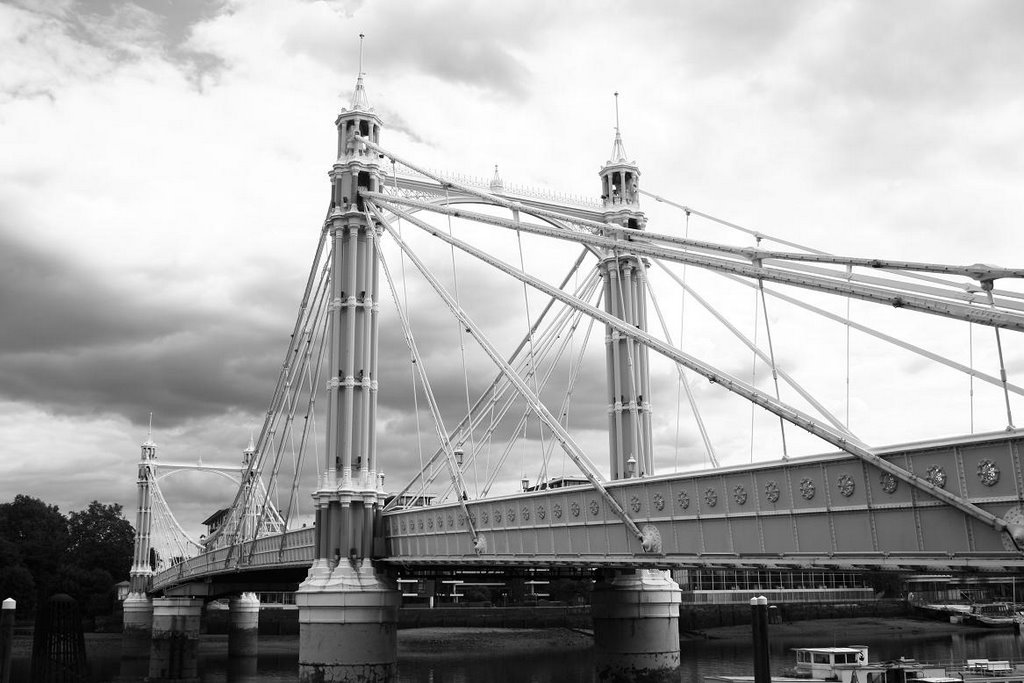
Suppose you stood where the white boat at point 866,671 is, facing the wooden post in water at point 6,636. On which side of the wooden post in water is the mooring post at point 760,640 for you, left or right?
left

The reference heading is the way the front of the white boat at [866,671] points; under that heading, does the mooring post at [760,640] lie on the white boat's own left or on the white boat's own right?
on the white boat's own left

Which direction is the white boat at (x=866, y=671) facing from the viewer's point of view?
to the viewer's left

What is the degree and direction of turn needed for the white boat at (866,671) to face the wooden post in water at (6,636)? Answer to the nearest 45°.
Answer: approximately 45° to its left
